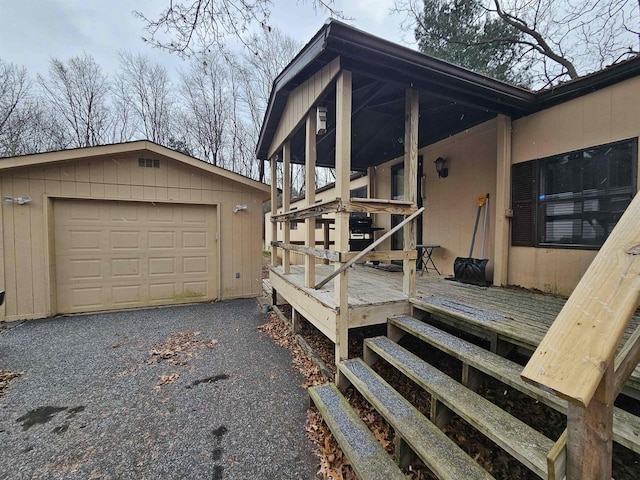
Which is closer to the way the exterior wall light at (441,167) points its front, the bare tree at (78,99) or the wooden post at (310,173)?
the wooden post

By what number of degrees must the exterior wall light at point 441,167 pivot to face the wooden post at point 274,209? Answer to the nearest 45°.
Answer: approximately 45° to its right

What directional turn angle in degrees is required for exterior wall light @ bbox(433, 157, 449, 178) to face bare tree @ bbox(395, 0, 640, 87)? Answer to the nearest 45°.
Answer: approximately 180°

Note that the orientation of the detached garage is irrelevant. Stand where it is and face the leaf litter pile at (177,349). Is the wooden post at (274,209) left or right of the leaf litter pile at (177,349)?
left

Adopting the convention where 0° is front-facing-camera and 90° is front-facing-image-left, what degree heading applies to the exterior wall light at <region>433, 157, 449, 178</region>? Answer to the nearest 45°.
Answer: approximately 45°
